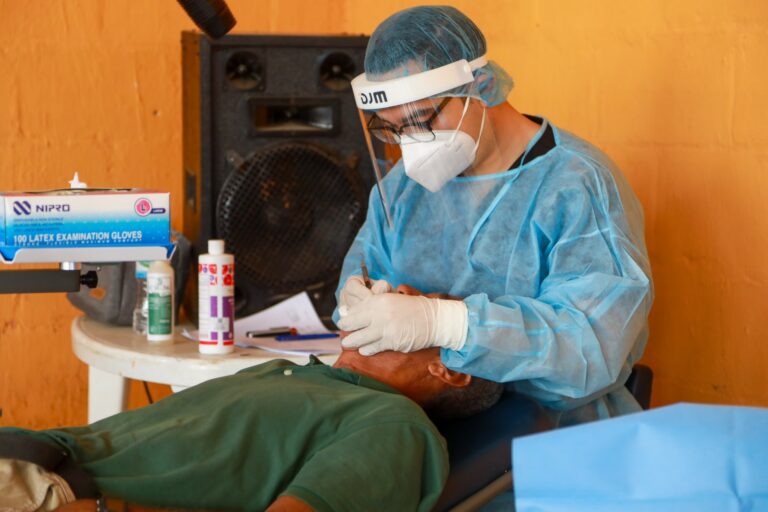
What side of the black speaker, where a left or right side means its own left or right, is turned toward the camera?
front

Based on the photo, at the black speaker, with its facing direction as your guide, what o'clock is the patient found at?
The patient is roughly at 12 o'clock from the black speaker.
